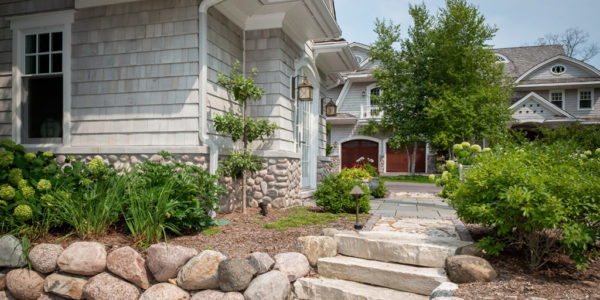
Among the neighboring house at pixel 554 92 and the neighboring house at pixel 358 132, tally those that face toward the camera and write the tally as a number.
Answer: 2

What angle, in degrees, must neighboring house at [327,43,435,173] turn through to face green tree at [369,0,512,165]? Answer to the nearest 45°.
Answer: approximately 45° to its left

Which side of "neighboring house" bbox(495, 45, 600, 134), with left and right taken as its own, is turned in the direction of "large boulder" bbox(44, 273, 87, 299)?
front

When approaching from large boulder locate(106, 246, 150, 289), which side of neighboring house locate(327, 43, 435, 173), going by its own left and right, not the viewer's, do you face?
front

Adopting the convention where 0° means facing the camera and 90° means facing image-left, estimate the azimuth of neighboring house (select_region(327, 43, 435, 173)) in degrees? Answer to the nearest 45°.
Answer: approximately 0°

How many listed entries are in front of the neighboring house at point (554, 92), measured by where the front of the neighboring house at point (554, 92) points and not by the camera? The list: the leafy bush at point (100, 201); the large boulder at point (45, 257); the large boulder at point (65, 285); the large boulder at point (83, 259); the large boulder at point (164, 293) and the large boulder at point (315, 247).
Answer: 6

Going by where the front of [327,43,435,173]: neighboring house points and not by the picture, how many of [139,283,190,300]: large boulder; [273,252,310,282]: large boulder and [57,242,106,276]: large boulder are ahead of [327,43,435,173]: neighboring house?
3

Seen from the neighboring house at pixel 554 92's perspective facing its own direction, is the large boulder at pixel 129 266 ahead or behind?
ahead

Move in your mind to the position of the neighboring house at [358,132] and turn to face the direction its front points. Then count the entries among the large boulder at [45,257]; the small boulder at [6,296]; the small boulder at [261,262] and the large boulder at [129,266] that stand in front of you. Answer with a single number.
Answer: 4

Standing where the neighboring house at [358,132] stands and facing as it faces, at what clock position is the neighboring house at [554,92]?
the neighboring house at [554,92] is roughly at 9 o'clock from the neighboring house at [358,132].

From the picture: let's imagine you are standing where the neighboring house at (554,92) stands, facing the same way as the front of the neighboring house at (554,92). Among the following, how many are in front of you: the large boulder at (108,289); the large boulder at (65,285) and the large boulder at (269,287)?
3
